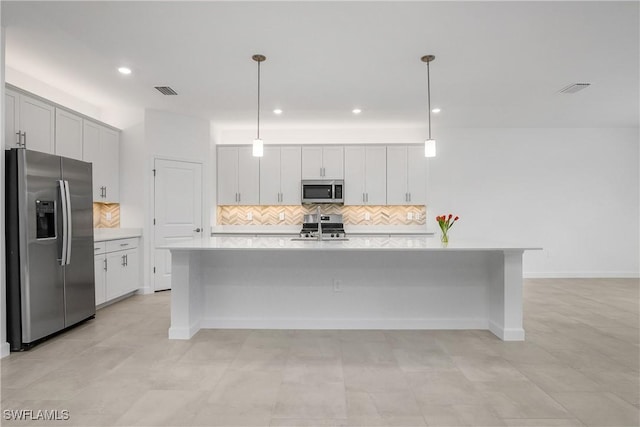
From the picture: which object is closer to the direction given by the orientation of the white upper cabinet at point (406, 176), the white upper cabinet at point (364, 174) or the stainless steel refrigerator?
the stainless steel refrigerator

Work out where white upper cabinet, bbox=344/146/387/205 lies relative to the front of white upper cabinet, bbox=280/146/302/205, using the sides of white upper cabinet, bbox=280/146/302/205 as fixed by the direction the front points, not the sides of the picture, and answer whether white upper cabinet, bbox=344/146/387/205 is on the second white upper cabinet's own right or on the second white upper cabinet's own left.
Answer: on the second white upper cabinet's own left

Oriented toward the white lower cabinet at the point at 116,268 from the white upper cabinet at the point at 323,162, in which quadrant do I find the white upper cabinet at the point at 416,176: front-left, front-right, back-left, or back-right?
back-left

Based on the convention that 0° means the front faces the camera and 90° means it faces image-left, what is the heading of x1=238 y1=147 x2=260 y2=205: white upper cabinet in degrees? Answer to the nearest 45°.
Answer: approximately 0°

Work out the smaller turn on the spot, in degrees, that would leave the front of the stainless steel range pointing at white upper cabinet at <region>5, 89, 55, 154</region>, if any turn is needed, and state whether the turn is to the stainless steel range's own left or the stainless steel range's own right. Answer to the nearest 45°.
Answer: approximately 45° to the stainless steel range's own right

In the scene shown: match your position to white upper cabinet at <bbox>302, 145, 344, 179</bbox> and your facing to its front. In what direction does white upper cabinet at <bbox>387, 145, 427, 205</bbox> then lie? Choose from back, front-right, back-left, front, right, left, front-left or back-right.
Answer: left

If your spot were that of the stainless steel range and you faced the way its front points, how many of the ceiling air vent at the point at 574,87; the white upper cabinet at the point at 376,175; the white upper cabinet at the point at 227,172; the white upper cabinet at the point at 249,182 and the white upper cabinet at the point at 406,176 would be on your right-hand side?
2

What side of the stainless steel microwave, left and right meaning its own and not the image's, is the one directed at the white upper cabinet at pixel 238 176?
right

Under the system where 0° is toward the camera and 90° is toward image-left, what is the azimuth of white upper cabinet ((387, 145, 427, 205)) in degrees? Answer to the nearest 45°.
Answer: approximately 0°

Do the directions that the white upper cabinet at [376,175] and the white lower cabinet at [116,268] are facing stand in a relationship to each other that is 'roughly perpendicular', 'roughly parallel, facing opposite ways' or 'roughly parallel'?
roughly perpendicular

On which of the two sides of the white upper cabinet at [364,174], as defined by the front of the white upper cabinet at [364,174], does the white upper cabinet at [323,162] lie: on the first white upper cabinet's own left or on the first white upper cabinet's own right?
on the first white upper cabinet's own right
